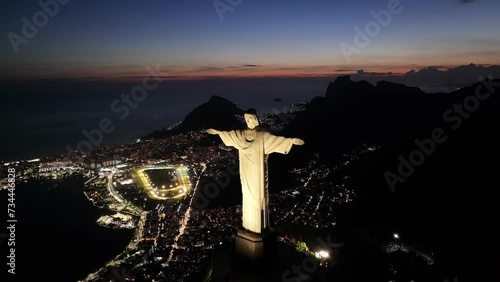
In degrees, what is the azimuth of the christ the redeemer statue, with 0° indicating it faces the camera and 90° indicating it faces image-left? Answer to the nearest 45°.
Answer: approximately 45°

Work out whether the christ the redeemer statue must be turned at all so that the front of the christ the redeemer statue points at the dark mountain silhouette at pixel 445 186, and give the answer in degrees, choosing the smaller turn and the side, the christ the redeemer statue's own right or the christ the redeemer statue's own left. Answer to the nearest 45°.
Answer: approximately 180°

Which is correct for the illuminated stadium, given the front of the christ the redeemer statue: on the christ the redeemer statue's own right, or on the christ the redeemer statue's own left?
on the christ the redeemer statue's own right
